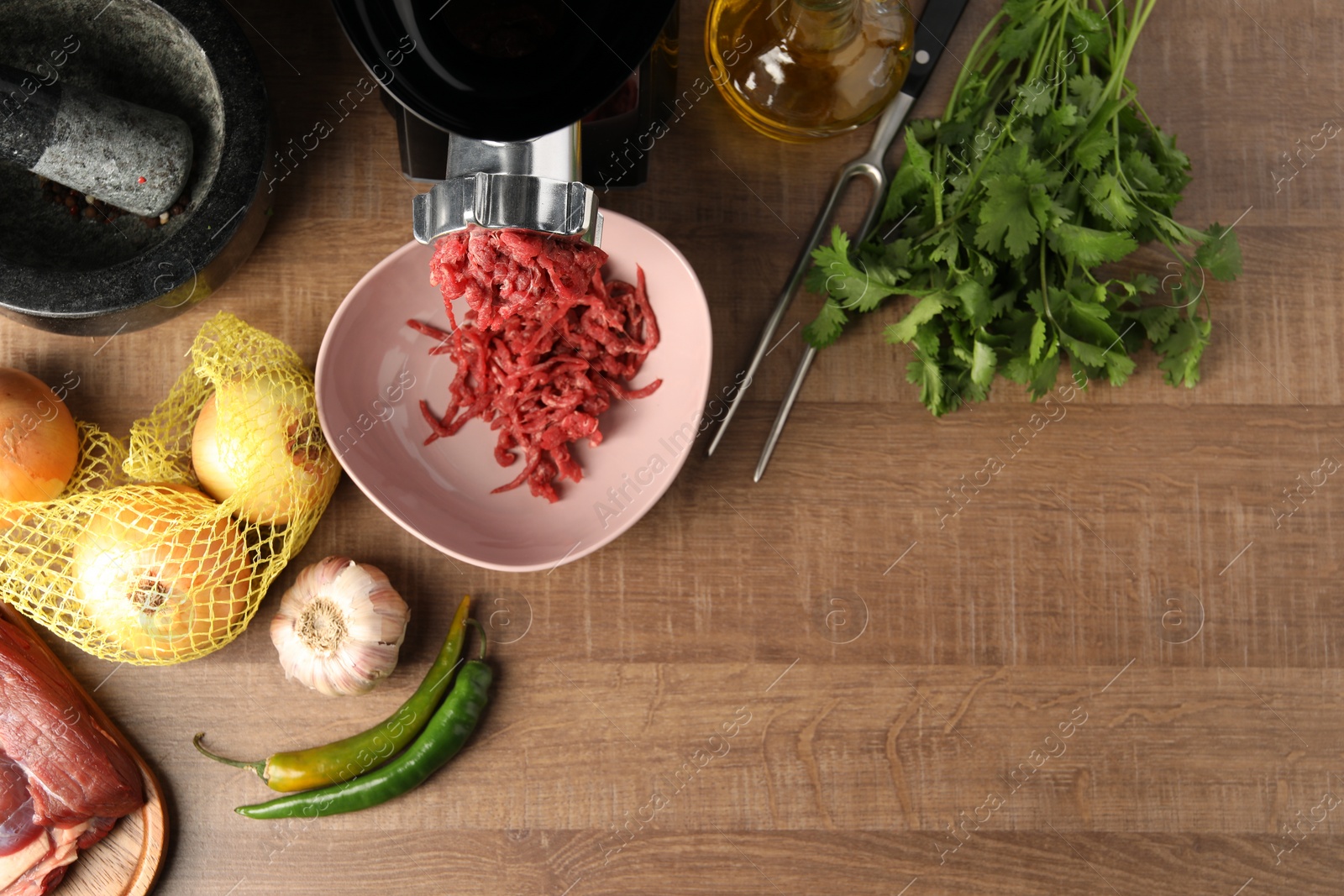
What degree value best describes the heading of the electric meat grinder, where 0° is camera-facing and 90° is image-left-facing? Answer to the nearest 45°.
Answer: approximately 0°
